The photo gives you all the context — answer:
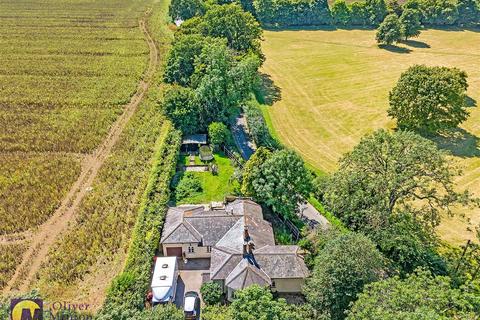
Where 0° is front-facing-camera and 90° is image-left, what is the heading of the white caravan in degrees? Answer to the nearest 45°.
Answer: approximately 0°

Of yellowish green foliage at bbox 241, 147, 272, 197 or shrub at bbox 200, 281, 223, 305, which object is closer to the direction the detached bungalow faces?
the shrub

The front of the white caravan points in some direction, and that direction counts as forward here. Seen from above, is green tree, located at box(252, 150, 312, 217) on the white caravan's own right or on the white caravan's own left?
on the white caravan's own left

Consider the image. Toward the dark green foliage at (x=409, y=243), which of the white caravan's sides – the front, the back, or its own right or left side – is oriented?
left

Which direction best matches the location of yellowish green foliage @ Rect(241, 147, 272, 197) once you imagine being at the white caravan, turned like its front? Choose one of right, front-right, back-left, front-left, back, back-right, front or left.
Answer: back-left

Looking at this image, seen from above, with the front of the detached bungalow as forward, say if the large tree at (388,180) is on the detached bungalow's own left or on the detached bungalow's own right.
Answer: on the detached bungalow's own left

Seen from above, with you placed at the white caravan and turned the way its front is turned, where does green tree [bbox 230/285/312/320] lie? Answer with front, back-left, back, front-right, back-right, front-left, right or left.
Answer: front-left

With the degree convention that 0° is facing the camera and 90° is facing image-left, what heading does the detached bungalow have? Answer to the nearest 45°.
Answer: approximately 0°

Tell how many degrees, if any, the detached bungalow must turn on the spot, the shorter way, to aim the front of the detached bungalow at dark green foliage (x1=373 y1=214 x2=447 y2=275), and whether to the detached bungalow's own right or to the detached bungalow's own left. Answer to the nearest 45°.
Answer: approximately 90° to the detached bungalow's own left

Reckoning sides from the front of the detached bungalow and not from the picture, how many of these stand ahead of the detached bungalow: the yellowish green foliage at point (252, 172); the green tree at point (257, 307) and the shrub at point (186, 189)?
1
